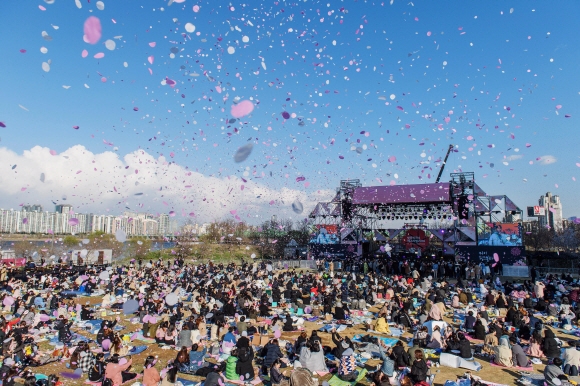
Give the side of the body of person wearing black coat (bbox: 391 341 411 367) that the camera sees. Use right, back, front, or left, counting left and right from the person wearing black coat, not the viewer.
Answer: back

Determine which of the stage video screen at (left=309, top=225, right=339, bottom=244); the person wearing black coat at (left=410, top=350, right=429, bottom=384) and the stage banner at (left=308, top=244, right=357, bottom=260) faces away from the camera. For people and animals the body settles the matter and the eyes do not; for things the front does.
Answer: the person wearing black coat

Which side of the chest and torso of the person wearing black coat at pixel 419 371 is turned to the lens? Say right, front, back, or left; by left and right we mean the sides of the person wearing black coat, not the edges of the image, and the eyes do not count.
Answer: back

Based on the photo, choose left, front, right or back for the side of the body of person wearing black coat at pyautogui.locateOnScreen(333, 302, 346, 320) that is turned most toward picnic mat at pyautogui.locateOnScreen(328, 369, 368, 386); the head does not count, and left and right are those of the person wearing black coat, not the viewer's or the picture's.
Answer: back

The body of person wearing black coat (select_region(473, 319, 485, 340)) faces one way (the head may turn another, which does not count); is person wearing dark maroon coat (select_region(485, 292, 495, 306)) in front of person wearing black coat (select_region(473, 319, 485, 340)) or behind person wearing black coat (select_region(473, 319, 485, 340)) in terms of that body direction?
in front

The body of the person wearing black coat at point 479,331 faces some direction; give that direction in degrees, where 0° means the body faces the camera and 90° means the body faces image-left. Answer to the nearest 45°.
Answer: approximately 180°

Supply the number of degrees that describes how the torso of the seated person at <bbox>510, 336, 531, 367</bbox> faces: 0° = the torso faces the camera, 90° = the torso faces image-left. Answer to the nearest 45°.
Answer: approximately 135°

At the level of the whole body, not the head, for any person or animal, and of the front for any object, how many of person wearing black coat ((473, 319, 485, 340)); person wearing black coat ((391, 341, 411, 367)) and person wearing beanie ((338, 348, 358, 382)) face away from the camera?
3

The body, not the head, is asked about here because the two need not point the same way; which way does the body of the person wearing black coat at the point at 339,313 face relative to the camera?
away from the camera

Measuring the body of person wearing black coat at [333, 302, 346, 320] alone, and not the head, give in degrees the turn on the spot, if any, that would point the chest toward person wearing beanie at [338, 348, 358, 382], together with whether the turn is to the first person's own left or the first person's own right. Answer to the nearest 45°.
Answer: approximately 180°

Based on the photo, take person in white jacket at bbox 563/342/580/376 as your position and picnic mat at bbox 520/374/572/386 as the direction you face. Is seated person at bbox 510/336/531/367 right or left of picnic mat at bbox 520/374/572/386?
right

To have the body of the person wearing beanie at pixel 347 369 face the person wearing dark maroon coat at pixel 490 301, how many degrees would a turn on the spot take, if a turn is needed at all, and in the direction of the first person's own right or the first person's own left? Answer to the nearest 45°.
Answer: approximately 45° to the first person's own right

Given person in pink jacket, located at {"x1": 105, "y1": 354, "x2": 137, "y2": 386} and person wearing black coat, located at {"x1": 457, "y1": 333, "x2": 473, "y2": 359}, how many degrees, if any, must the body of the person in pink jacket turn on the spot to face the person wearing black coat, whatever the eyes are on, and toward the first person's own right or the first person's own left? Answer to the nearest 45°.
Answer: approximately 45° to the first person's own right

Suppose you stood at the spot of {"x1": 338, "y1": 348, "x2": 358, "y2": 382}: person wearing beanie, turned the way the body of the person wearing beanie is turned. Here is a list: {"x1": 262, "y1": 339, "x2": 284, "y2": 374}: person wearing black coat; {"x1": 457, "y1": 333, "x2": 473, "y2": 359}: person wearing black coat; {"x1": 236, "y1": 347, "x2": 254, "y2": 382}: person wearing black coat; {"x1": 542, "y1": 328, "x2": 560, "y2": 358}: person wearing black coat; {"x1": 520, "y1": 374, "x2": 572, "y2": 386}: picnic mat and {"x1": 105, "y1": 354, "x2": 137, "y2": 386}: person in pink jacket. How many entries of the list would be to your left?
3

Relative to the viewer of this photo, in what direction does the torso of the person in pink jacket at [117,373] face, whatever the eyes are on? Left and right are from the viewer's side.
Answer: facing away from the viewer and to the right of the viewer

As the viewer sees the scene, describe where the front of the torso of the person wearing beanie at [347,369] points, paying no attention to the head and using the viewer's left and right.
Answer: facing away from the viewer

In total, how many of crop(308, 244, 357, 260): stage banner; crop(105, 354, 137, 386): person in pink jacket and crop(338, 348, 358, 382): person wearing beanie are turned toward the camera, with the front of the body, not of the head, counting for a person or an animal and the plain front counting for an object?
1

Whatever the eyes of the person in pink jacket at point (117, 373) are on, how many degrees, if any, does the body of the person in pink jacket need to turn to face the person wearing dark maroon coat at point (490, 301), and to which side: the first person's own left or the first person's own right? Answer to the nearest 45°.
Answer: approximately 45° to the first person's own right

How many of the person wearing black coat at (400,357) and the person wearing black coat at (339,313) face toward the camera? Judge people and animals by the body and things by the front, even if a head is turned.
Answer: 0

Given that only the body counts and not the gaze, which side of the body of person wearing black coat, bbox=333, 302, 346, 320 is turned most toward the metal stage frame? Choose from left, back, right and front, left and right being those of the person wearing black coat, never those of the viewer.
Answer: front

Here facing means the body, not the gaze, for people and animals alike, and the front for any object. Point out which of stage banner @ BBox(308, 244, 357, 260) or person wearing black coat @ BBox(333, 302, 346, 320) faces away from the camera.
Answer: the person wearing black coat
